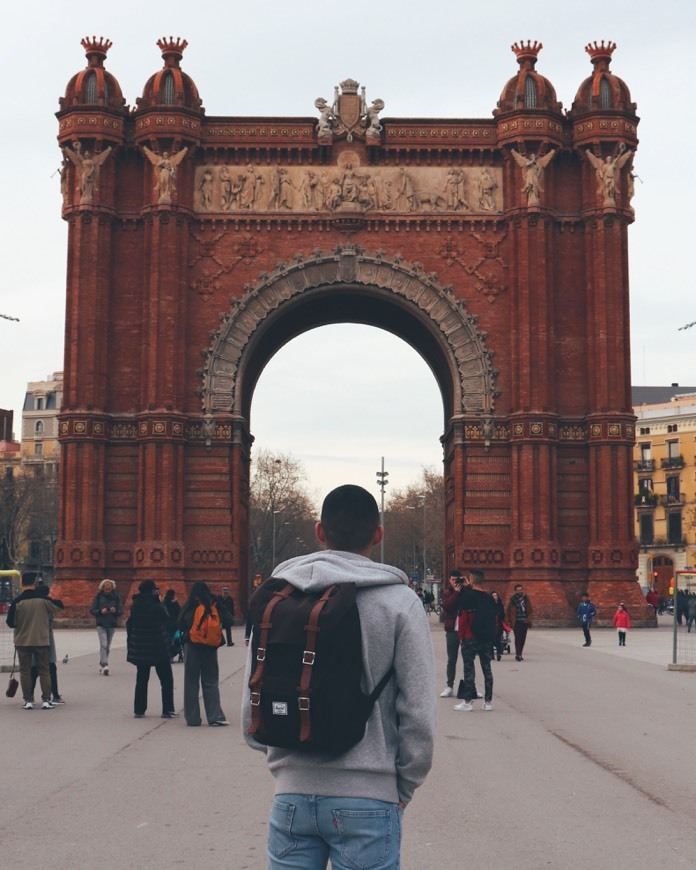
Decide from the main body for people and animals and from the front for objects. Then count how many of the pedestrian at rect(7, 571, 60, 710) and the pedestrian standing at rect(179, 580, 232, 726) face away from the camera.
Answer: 2

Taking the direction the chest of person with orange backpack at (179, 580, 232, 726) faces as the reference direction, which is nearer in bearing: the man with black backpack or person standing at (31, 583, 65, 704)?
the person standing

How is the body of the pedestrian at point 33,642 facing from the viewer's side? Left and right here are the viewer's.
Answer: facing away from the viewer

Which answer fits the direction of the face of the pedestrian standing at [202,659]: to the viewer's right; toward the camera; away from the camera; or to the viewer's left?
away from the camera

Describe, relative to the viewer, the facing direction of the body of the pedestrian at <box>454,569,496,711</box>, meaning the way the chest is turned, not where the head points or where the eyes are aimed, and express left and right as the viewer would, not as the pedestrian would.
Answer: facing away from the viewer and to the left of the viewer

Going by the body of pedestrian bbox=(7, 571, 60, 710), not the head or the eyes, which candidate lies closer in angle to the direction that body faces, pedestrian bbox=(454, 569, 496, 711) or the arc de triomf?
the arc de triomf

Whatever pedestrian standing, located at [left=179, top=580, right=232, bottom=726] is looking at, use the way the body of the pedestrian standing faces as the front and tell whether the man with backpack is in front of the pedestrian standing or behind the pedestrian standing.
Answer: behind

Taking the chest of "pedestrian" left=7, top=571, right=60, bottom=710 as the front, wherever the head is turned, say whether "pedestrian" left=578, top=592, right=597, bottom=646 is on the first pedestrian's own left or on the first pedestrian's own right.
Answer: on the first pedestrian's own right

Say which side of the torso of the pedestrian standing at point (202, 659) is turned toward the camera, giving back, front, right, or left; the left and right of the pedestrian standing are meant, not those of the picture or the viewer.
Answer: back

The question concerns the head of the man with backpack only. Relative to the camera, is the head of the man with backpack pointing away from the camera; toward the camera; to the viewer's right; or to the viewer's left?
away from the camera
